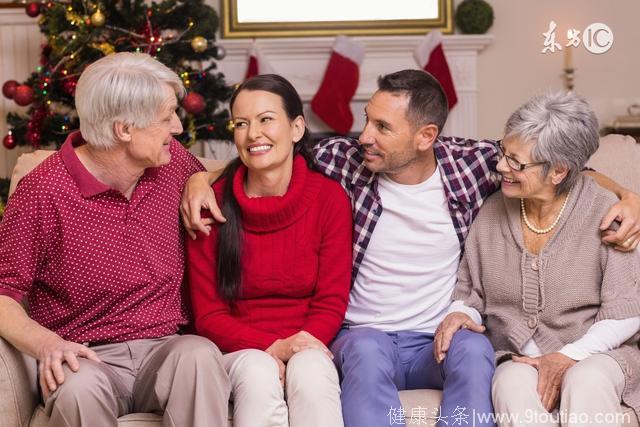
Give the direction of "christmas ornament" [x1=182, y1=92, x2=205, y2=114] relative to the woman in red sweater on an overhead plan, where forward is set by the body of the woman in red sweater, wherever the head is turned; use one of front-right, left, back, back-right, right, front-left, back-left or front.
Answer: back

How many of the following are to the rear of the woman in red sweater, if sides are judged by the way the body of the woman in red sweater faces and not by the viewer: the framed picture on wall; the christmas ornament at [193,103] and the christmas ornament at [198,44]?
3

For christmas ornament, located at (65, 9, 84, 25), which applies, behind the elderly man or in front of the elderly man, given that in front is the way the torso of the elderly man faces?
behind

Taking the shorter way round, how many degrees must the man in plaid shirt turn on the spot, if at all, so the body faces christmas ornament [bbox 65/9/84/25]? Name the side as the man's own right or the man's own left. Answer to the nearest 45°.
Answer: approximately 135° to the man's own right

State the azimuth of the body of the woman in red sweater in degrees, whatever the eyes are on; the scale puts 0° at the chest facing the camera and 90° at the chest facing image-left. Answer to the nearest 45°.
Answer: approximately 0°

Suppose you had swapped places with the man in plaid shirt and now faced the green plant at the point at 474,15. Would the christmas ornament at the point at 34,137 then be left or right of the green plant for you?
left

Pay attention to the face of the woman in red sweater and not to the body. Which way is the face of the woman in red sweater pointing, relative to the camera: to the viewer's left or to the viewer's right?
to the viewer's left

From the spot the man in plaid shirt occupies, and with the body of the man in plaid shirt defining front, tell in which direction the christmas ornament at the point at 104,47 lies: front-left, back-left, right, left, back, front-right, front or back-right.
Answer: back-right

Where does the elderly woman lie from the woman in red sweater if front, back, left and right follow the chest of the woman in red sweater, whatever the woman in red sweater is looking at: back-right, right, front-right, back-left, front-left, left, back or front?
left

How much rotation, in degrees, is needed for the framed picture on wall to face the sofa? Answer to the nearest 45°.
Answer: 0° — it already faces it

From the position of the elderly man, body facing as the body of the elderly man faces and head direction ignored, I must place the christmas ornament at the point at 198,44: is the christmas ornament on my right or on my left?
on my left
